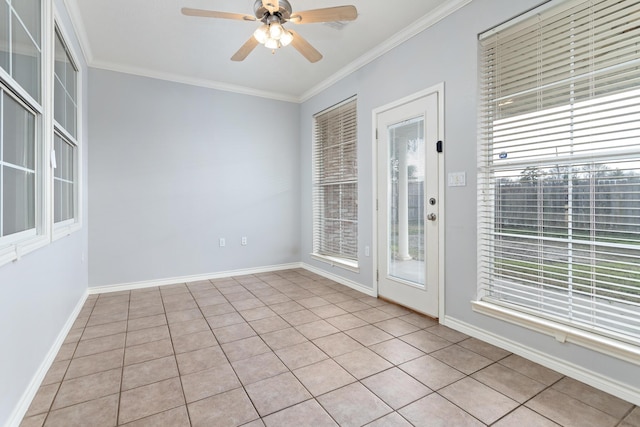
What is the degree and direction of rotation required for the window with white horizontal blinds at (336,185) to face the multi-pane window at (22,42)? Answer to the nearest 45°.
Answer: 0° — it already faces it

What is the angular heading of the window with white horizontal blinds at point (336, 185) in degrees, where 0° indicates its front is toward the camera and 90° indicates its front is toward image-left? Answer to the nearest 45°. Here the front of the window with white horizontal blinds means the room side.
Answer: approximately 45°

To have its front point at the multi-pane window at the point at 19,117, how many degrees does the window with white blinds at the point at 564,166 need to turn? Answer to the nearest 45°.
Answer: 0° — it already faces it

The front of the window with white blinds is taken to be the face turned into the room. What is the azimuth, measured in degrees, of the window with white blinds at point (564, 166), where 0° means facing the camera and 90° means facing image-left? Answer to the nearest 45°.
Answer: approximately 45°

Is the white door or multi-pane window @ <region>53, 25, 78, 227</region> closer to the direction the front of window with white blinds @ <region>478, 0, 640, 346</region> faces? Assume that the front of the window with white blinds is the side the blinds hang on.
the multi-pane window

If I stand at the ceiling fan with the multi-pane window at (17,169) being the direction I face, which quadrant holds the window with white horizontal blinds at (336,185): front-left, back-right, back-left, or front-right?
back-right
